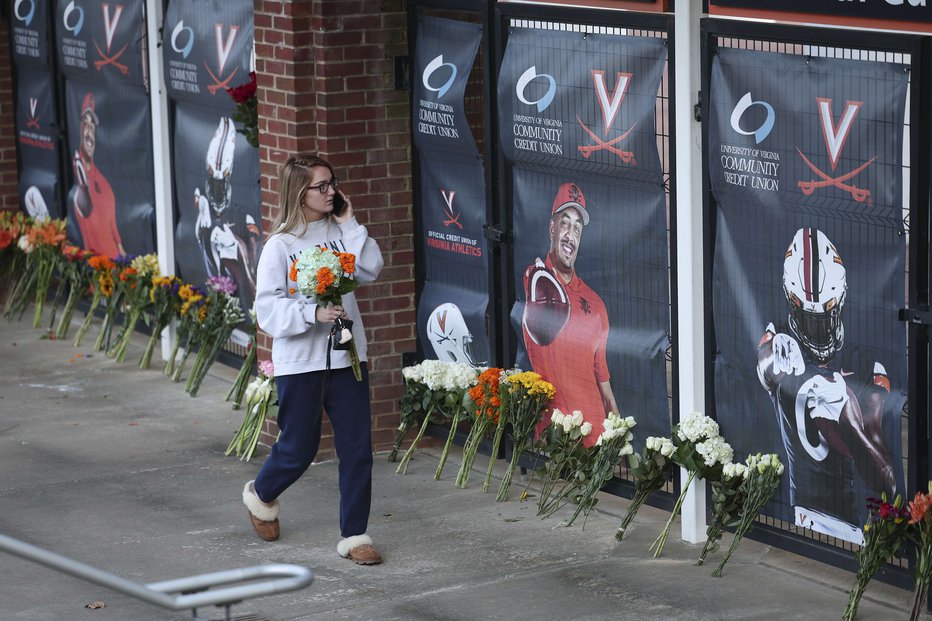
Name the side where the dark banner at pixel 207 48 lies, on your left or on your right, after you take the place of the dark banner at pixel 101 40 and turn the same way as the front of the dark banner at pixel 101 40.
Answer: on your left

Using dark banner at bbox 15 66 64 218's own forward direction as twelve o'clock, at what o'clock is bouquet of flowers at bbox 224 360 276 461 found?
The bouquet of flowers is roughly at 10 o'clock from the dark banner.

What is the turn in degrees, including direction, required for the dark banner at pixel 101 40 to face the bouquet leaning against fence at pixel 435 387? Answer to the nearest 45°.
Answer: approximately 90° to its left

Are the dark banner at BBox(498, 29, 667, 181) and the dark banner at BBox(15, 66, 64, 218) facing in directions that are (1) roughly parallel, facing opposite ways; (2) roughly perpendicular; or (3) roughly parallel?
roughly parallel

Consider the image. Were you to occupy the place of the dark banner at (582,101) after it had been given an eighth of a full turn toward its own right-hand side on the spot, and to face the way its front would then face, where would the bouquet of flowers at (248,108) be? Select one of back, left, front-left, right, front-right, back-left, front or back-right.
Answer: front-right

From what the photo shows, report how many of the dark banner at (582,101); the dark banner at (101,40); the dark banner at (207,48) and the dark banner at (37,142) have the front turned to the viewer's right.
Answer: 0

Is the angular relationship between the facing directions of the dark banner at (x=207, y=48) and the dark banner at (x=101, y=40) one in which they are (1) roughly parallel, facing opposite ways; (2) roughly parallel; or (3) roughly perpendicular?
roughly parallel

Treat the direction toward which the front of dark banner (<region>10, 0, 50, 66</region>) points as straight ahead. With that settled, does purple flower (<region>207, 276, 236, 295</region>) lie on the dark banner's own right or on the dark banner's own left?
on the dark banner's own left

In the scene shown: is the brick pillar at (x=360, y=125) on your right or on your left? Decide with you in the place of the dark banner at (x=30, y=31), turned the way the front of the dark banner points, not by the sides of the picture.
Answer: on your left

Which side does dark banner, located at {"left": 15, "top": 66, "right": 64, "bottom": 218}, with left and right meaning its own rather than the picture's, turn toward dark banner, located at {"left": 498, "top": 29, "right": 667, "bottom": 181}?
left

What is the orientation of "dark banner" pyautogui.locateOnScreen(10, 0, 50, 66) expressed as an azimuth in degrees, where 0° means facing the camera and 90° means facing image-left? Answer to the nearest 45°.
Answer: approximately 45°

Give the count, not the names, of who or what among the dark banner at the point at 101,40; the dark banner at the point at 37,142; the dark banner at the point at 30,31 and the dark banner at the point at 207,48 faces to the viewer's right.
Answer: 0

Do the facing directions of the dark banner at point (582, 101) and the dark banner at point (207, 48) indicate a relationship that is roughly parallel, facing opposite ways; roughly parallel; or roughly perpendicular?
roughly parallel

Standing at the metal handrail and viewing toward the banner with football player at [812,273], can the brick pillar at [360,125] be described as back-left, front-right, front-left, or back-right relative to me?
front-left

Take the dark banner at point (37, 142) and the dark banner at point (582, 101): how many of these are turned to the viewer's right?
0

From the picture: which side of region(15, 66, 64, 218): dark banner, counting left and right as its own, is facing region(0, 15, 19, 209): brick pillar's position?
right

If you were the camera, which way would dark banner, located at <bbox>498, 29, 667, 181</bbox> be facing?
facing the viewer and to the left of the viewer
